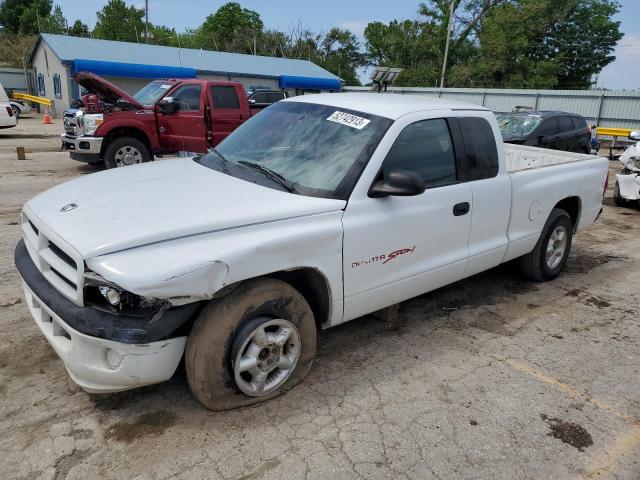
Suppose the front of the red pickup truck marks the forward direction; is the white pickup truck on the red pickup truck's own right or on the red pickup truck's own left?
on the red pickup truck's own left

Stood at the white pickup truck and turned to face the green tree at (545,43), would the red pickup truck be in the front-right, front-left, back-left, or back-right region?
front-left

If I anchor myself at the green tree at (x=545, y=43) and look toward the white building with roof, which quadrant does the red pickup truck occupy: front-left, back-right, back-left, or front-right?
front-left

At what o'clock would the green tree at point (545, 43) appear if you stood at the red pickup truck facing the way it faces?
The green tree is roughly at 6 o'clock from the red pickup truck.

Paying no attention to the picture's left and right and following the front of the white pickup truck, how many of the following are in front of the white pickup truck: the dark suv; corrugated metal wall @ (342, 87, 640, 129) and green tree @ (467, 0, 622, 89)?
0

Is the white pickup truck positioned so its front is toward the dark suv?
no

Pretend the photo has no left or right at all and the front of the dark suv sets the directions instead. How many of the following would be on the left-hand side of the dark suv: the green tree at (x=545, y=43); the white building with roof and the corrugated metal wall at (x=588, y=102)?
0

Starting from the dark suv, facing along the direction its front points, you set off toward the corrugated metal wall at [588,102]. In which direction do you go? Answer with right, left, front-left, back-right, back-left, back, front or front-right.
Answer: back-right

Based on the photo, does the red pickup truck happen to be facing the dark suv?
no

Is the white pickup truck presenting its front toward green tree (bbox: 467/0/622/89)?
no

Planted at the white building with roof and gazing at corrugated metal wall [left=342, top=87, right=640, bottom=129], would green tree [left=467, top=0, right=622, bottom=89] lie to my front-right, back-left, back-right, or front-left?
front-left

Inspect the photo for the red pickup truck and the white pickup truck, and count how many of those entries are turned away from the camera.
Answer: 0

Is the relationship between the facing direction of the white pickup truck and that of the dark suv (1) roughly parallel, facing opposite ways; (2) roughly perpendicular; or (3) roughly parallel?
roughly parallel

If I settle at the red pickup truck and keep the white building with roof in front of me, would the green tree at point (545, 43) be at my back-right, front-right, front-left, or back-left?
front-right

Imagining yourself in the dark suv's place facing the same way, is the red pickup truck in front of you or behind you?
in front

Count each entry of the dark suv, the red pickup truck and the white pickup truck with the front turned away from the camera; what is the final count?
0

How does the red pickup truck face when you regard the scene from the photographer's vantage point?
facing the viewer and to the left of the viewer

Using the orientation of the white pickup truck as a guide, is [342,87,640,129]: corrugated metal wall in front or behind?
behind

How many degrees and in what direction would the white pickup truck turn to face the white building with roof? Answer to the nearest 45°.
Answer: approximately 135° to its right

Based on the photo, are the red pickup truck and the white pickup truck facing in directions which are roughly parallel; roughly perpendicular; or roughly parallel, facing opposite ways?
roughly parallel
